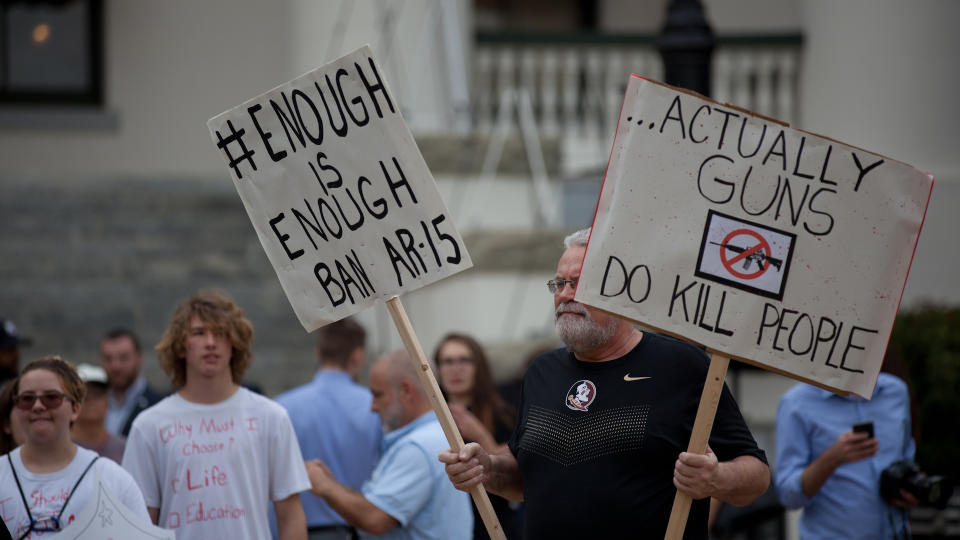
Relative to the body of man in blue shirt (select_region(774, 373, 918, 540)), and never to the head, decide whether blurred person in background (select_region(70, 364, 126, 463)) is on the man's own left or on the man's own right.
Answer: on the man's own right

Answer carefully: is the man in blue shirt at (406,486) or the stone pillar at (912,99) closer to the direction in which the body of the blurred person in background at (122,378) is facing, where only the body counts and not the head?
the man in blue shirt

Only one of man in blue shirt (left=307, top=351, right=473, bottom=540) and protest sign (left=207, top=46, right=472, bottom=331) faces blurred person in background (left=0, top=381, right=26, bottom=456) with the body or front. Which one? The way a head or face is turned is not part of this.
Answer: the man in blue shirt

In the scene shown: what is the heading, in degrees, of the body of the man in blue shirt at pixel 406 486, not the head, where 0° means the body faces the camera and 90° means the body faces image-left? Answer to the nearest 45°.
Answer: approximately 90°

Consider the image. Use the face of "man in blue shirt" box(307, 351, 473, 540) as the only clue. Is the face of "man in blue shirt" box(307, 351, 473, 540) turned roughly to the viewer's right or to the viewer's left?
to the viewer's left
